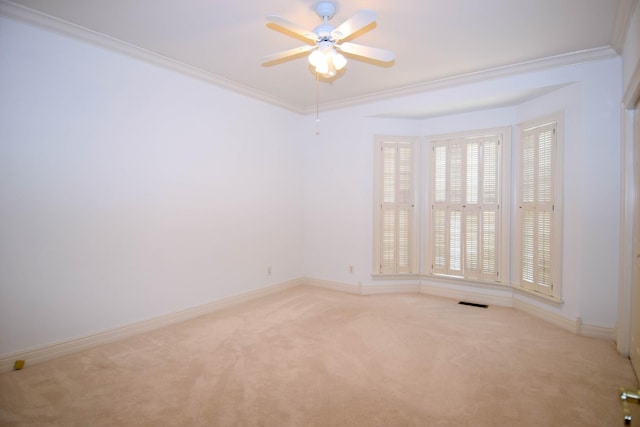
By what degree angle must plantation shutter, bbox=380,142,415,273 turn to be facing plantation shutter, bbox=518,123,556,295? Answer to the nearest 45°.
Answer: approximately 45° to its left

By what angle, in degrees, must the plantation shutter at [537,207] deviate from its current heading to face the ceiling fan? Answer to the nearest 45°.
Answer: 0° — it already faces it

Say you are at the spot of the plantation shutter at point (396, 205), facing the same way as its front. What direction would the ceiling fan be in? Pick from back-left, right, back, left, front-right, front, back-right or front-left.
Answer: front

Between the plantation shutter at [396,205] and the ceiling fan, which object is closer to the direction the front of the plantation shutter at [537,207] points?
the ceiling fan

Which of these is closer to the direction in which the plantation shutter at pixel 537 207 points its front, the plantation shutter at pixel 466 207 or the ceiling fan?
the ceiling fan

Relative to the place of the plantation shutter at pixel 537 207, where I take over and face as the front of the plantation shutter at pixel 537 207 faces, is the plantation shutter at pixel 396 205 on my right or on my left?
on my right

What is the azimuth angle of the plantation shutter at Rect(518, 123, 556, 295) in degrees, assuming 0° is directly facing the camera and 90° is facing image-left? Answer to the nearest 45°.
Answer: approximately 45°

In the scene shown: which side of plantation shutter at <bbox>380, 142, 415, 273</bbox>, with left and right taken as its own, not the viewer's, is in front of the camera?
front

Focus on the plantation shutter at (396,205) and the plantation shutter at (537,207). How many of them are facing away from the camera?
0
